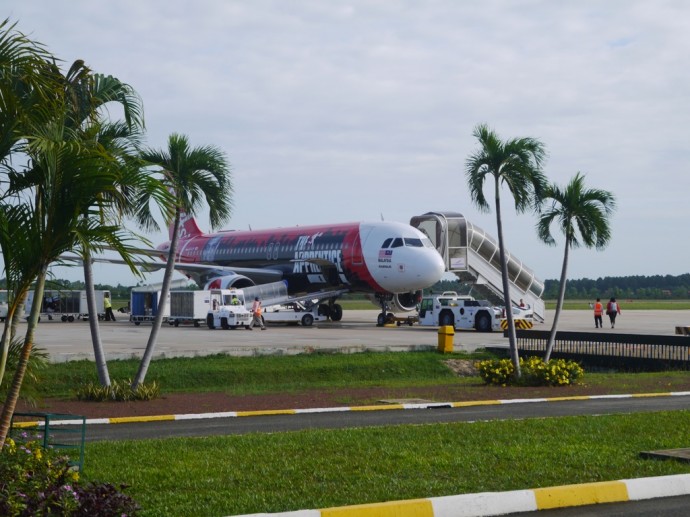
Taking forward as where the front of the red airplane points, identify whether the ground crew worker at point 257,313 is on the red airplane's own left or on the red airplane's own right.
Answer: on the red airplane's own right

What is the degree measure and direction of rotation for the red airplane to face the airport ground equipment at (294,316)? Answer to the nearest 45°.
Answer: approximately 135° to its right

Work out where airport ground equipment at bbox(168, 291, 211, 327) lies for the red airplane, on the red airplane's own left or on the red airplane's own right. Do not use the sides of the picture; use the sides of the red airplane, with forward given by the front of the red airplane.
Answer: on the red airplane's own right

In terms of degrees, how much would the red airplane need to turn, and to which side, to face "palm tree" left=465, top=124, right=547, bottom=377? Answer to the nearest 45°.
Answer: approximately 45° to its right

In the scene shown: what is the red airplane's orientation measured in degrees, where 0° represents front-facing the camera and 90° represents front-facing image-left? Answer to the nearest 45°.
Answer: approximately 315°

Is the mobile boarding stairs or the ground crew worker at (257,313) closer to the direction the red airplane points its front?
the mobile boarding stairs

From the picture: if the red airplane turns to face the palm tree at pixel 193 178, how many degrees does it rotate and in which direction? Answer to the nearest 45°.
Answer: approximately 45° to its right

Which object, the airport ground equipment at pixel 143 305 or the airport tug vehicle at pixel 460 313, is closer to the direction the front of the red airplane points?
the airport tug vehicle

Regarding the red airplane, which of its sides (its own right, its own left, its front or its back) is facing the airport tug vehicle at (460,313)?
front

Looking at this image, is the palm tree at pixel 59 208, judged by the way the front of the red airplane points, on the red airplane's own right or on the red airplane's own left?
on the red airplane's own right

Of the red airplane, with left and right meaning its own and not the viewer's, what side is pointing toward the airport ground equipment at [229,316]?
right
